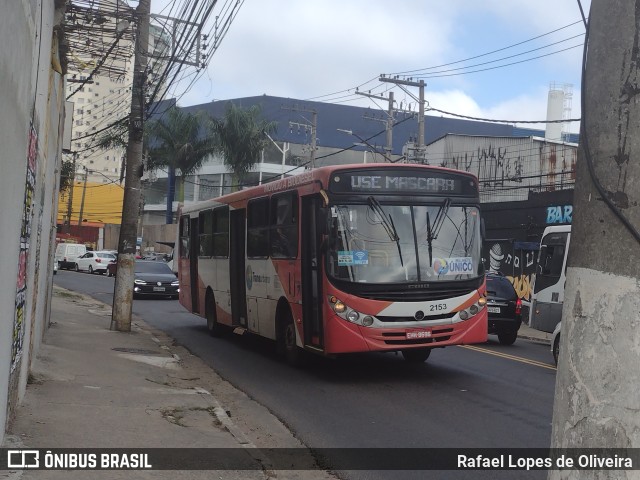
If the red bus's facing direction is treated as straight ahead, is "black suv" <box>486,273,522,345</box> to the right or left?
on its left

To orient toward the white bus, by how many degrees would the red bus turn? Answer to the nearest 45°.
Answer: approximately 90° to its left

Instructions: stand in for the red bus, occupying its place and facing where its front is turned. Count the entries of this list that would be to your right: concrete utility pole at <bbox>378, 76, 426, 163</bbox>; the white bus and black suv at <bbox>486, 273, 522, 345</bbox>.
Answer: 0

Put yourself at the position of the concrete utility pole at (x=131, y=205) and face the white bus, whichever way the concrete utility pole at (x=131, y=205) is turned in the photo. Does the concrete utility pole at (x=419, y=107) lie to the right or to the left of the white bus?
left

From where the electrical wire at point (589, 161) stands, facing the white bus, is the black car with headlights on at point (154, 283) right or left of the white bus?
left

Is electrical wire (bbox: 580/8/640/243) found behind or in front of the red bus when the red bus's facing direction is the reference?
in front

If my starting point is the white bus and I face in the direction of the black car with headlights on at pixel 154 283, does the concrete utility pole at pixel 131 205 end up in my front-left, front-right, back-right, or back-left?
front-left

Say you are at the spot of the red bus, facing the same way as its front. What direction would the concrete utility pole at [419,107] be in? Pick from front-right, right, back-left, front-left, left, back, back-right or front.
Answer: back-left
